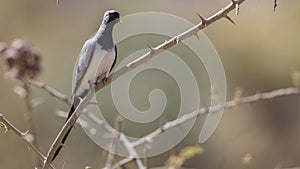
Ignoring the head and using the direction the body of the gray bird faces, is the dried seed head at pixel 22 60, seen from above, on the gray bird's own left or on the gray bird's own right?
on the gray bird's own right

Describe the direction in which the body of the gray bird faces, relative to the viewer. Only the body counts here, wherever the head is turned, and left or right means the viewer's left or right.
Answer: facing the viewer and to the right of the viewer
